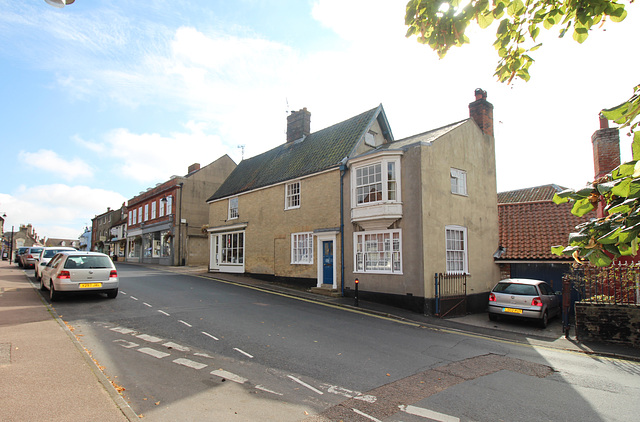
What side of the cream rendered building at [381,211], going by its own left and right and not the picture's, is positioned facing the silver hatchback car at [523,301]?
left

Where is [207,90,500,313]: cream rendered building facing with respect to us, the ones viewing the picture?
facing the viewer and to the left of the viewer

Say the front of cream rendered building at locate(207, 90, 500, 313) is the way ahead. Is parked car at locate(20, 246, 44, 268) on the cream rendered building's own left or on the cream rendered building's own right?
on the cream rendered building's own right

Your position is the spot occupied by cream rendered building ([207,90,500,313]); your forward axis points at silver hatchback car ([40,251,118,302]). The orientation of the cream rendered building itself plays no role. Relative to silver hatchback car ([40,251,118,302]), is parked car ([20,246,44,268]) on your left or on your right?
right

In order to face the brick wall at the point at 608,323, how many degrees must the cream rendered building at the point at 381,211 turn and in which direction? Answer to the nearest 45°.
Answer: approximately 90° to its left

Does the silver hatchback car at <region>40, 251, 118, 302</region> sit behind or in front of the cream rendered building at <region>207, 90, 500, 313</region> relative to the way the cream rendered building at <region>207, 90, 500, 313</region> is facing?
in front

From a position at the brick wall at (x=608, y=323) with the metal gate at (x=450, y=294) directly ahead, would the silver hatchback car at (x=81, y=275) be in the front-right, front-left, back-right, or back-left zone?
front-left

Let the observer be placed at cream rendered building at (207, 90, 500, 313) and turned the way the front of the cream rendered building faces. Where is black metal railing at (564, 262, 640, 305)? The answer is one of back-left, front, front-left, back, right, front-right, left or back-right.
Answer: left
